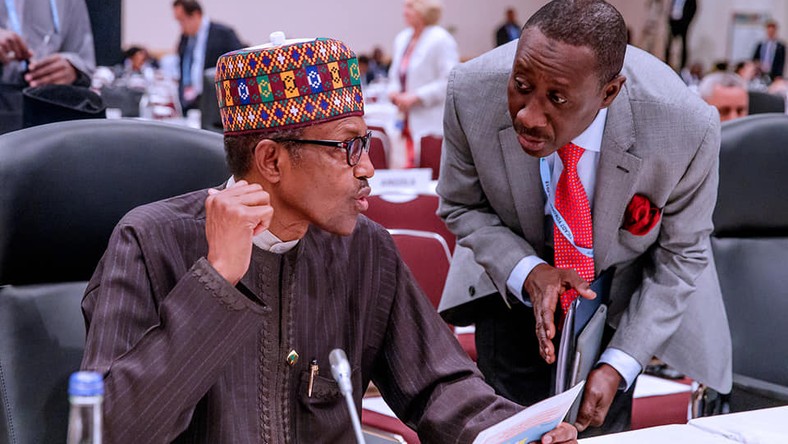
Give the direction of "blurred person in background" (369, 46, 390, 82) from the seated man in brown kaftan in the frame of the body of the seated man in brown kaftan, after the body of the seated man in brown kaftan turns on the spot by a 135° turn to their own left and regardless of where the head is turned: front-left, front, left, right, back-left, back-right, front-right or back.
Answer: front

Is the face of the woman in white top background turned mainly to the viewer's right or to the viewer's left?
to the viewer's left

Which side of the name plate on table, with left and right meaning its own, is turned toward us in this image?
front

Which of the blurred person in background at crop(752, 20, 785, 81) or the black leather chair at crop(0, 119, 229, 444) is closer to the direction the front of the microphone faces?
the black leather chair

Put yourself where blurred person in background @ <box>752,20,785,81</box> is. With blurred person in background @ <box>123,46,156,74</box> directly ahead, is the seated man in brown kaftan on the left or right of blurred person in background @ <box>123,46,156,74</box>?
left

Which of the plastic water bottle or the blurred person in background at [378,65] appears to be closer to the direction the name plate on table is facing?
the plastic water bottle

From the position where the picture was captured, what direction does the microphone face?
facing to the left of the viewer
